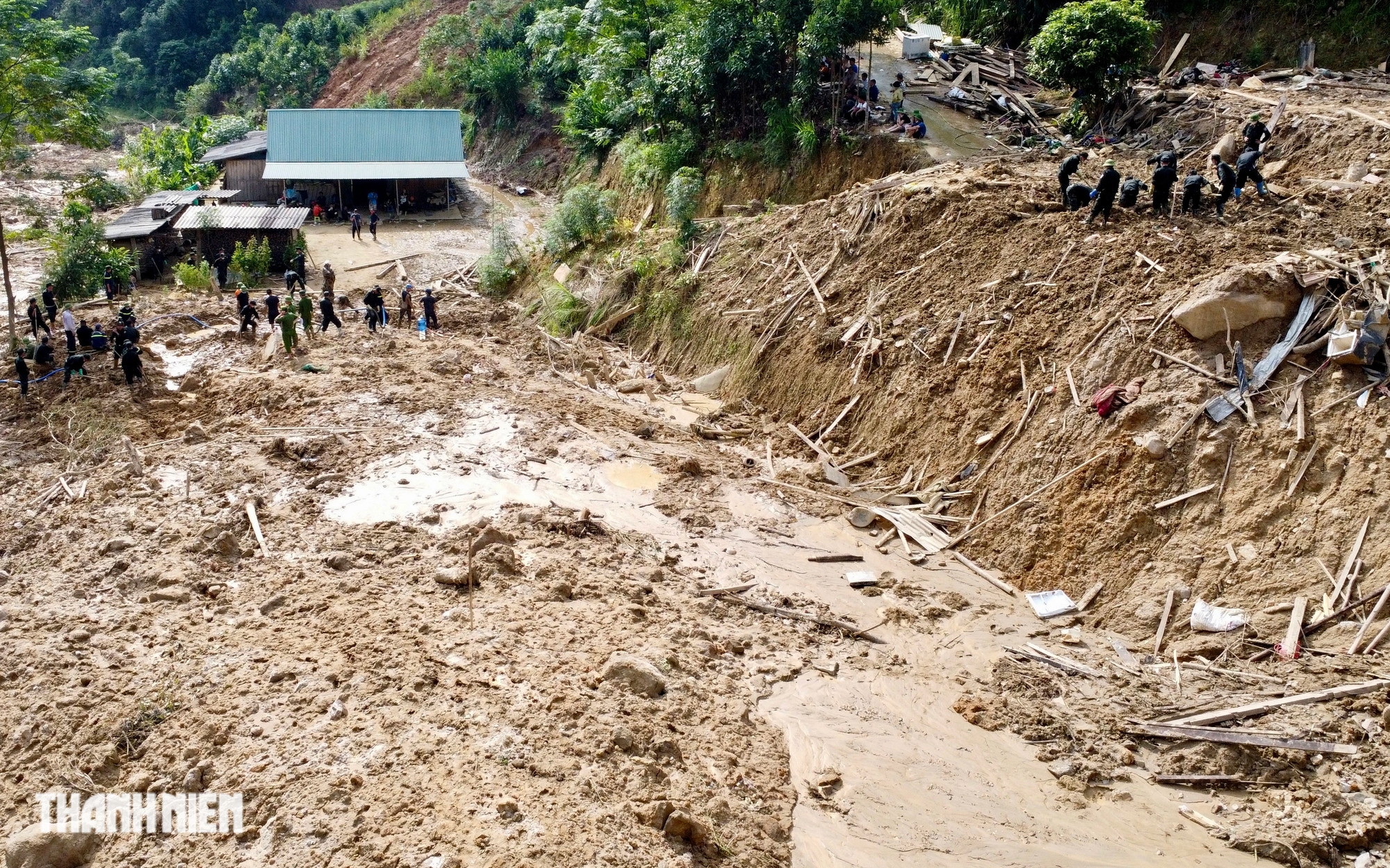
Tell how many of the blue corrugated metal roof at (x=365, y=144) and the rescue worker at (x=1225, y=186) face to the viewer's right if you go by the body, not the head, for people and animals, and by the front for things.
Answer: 0

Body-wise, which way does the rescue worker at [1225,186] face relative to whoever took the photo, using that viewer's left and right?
facing to the left of the viewer

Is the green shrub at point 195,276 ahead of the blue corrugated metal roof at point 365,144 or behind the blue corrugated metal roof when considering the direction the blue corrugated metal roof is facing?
ahead

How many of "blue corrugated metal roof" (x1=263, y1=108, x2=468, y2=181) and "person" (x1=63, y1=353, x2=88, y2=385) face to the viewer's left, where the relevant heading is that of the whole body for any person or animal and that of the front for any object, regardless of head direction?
0

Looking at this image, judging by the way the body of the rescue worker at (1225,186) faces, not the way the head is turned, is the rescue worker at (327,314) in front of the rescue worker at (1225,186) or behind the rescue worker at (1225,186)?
in front

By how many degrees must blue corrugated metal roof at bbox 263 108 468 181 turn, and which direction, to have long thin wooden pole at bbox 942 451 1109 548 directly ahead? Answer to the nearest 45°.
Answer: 0° — it already faces it

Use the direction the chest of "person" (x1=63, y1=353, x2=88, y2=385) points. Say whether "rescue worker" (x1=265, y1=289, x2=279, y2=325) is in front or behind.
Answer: in front
